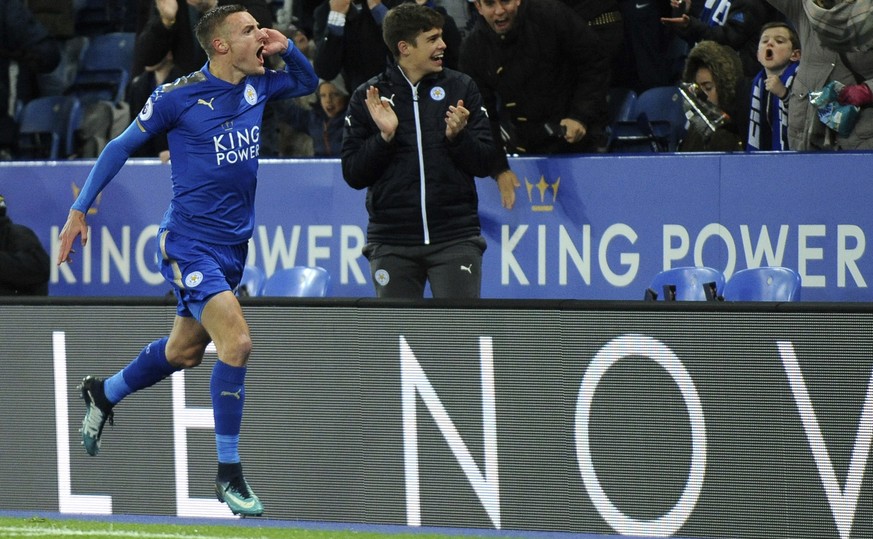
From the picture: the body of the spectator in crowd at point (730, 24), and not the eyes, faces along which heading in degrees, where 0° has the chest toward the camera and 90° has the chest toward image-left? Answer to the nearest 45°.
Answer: approximately 45°

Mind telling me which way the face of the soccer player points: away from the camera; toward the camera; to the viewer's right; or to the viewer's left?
to the viewer's right

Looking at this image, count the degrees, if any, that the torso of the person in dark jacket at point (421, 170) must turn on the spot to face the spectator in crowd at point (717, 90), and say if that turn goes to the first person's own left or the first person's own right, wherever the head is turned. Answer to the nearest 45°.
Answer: approximately 135° to the first person's own left

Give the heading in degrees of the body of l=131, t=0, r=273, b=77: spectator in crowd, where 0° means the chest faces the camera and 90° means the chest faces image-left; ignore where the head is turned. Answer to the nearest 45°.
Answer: approximately 0°

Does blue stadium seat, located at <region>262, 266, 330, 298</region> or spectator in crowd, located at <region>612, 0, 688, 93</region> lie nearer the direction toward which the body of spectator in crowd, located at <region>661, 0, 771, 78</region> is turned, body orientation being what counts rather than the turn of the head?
the blue stadium seat

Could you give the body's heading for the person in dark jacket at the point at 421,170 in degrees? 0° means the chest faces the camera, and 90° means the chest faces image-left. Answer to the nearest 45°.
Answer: approximately 0°
